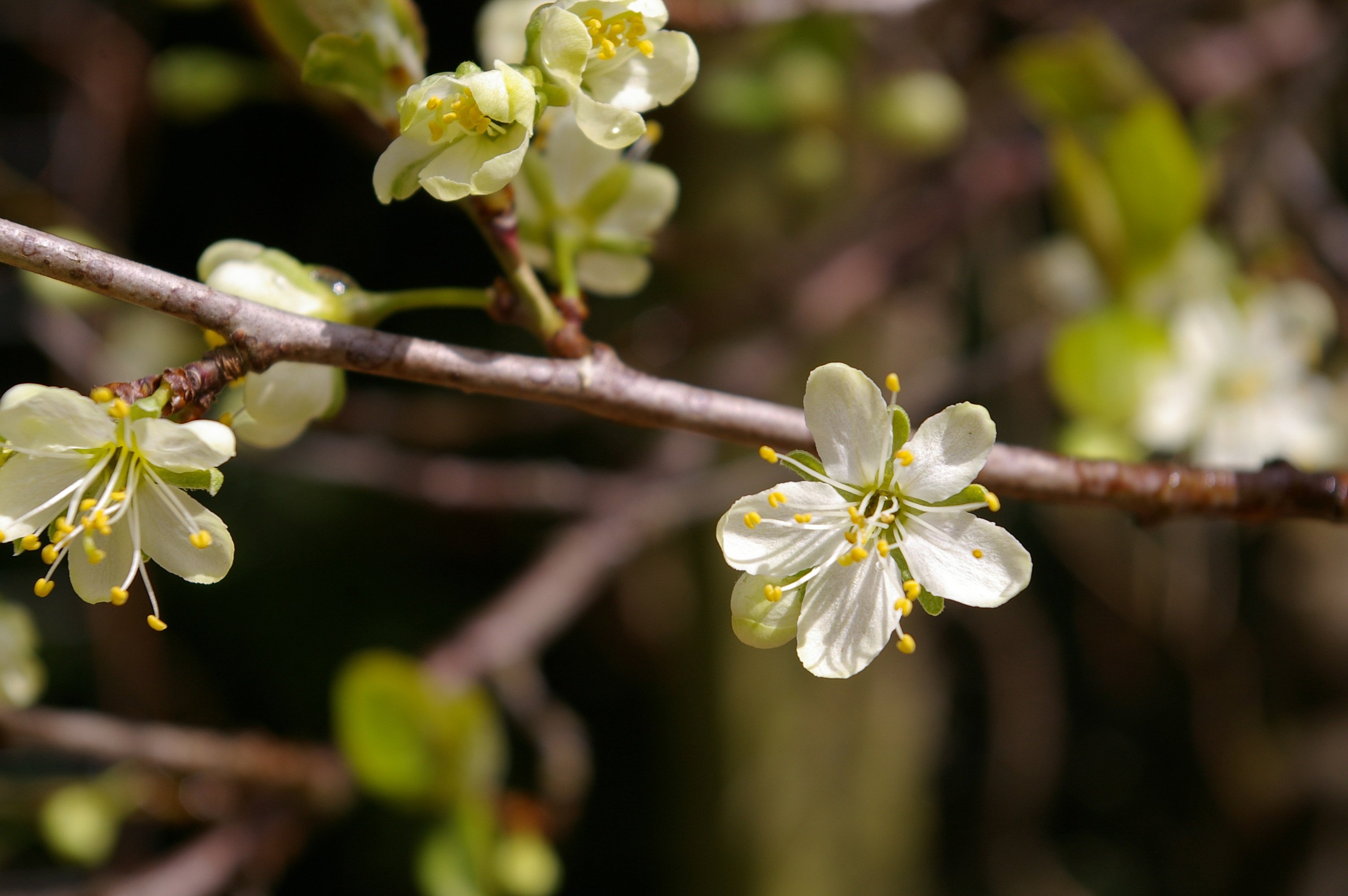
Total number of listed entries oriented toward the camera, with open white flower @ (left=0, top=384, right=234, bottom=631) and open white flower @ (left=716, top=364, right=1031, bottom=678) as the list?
2

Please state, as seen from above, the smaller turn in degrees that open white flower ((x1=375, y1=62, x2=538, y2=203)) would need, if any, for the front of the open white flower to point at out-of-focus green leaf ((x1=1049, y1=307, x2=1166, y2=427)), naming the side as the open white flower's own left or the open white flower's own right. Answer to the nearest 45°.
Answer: approximately 180°

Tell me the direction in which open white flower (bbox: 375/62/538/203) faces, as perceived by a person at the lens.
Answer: facing the viewer and to the left of the viewer
